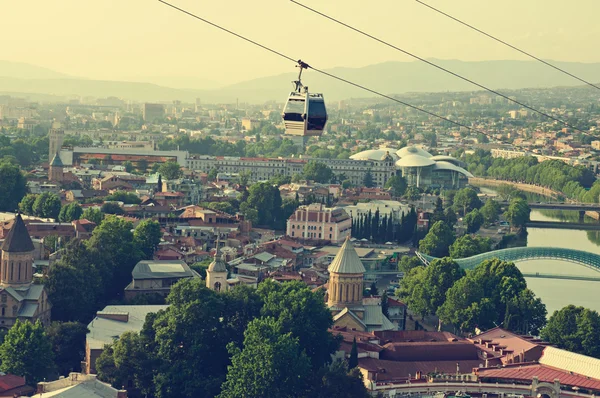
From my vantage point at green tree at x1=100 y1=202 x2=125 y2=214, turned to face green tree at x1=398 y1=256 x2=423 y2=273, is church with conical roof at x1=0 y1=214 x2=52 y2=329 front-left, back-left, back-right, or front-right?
front-right

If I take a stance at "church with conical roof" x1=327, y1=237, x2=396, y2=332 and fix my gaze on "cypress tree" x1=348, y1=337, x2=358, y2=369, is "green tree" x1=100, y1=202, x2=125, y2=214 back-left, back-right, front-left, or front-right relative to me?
back-right

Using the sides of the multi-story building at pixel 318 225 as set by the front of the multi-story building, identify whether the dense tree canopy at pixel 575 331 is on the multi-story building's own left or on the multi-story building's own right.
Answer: on the multi-story building's own left

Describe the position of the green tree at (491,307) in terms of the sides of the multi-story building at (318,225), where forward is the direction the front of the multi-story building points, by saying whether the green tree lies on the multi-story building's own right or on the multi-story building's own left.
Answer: on the multi-story building's own left

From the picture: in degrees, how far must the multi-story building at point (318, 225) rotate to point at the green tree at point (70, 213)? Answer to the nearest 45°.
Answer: approximately 45° to its right

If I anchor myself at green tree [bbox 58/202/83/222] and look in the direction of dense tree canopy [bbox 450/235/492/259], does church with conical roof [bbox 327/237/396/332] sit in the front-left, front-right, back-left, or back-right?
front-right

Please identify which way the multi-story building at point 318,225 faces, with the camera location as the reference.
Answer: facing the viewer and to the left of the viewer

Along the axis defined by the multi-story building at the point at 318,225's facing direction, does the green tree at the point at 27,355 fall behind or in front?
in front

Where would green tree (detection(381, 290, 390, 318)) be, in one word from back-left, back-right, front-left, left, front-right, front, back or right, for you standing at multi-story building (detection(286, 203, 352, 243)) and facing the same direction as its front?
front-left
